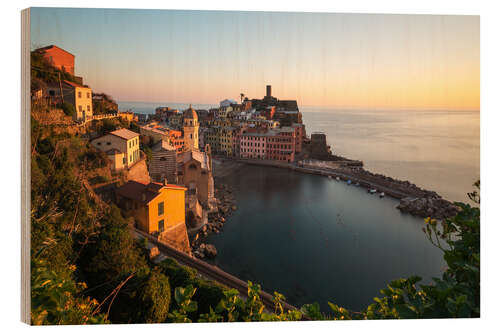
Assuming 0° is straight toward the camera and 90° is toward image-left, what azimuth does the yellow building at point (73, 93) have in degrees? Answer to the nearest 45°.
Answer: approximately 315°

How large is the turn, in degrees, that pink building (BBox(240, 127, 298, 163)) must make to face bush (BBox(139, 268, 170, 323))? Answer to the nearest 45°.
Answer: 0° — it already faces it

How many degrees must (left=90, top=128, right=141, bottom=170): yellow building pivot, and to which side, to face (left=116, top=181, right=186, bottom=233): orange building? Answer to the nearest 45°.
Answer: approximately 45° to its right
